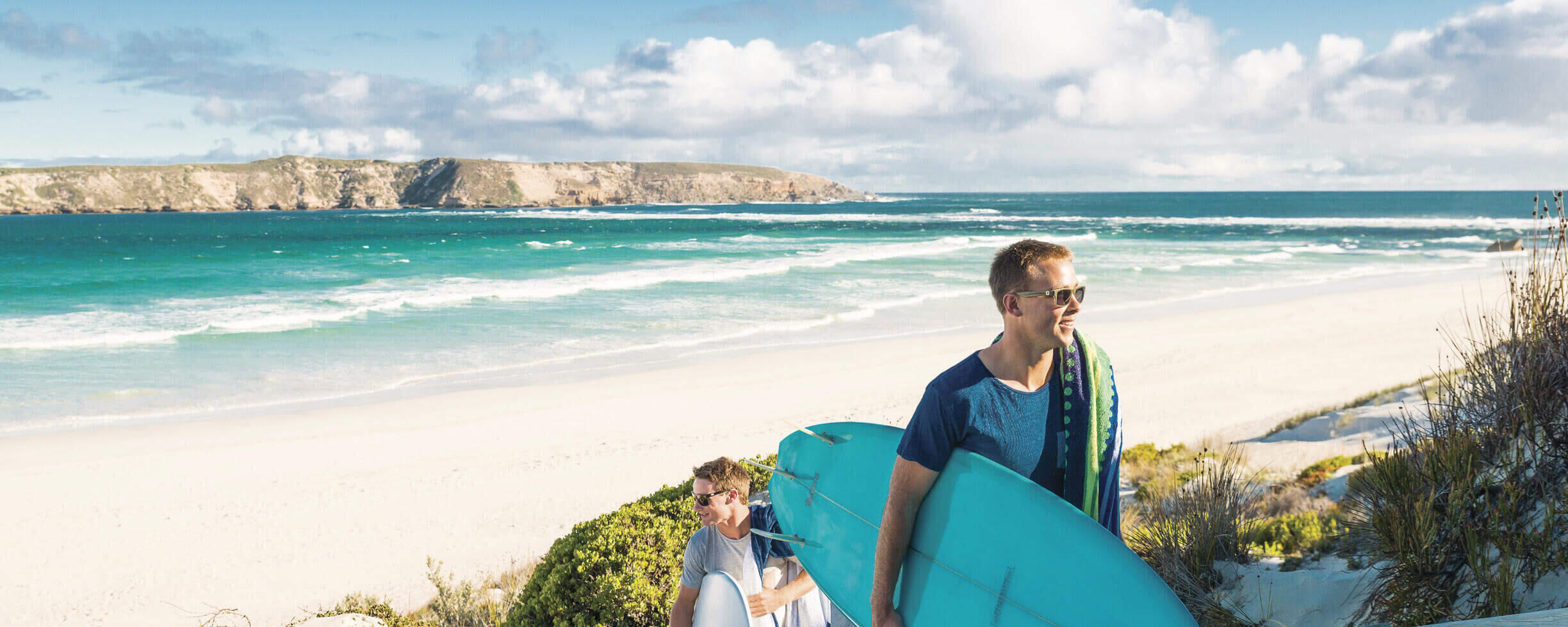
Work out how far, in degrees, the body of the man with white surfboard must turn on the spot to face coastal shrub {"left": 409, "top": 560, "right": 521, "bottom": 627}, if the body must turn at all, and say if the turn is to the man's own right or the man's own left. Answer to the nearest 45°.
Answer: approximately 90° to the man's own right

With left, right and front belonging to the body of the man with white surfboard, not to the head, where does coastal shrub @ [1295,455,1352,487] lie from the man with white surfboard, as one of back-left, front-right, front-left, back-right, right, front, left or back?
back

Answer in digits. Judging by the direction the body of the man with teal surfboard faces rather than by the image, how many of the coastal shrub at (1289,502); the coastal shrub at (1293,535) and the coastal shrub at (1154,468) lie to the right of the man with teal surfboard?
0

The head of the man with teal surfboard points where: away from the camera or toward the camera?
toward the camera

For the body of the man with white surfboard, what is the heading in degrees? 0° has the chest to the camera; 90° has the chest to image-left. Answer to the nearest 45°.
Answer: approximately 45°

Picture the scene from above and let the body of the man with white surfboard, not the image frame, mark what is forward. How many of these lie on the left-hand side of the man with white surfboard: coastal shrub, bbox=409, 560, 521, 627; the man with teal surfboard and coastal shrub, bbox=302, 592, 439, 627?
1

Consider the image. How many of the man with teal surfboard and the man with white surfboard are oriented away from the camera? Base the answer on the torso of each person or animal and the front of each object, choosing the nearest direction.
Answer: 0

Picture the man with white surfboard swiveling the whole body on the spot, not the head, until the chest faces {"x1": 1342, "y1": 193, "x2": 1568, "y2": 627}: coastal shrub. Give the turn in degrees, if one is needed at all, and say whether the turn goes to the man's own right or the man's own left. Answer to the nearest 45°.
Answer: approximately 135° to the man's own left

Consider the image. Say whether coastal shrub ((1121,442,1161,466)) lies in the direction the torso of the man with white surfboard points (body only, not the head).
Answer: no

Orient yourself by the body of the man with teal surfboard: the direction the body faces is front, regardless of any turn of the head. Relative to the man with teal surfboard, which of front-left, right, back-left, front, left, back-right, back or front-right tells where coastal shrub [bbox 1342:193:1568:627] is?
left

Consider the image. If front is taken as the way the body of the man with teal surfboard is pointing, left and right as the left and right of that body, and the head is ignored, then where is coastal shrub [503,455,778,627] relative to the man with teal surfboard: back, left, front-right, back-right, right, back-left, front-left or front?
back

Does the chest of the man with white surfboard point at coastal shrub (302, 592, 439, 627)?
no
